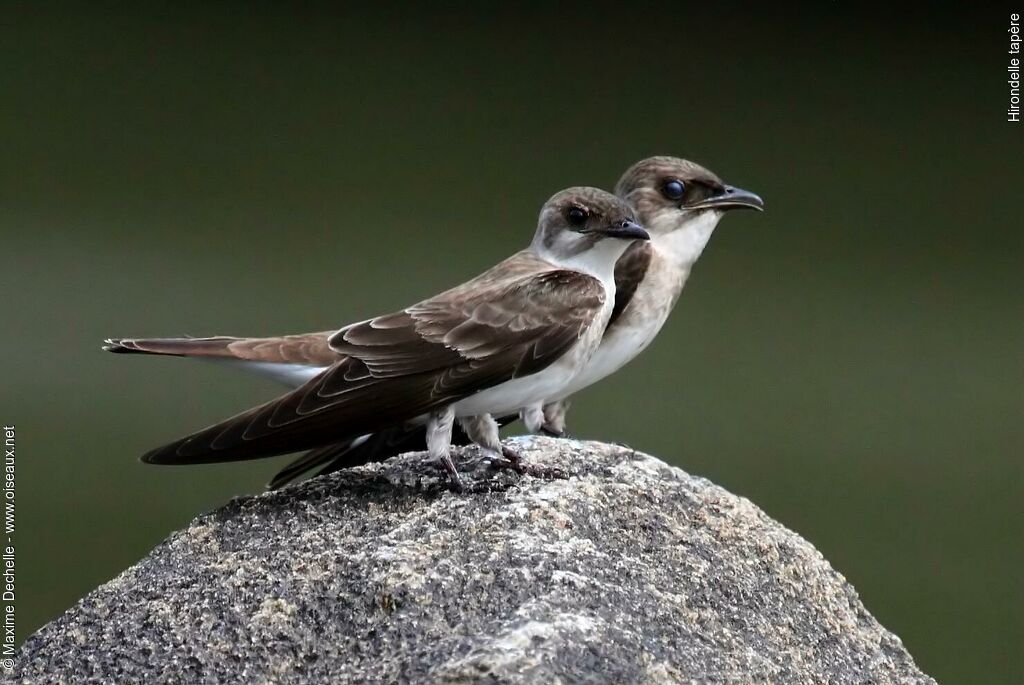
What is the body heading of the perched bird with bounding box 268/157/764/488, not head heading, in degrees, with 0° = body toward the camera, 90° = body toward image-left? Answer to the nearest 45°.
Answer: approximately 270°

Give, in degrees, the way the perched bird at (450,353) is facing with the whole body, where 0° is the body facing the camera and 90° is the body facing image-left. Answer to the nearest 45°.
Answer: approximately 270°
